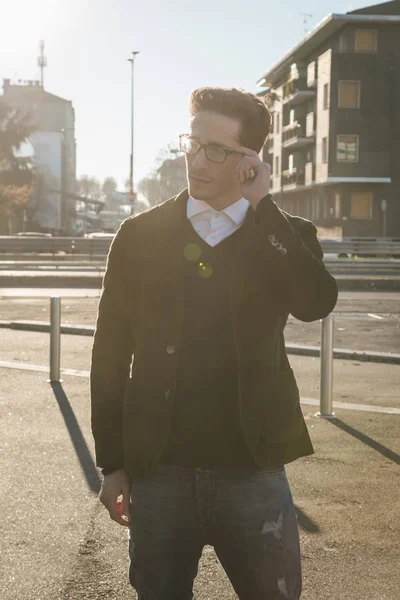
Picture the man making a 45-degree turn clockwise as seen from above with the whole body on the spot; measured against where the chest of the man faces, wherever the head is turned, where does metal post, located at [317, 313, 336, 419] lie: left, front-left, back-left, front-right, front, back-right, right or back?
back-right

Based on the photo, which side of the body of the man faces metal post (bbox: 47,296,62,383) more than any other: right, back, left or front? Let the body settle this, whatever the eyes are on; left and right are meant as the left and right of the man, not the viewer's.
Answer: back

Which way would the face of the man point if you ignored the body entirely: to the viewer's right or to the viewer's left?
to the viewer's left

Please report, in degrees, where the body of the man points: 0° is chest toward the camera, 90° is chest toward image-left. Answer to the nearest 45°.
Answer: approximately 0°

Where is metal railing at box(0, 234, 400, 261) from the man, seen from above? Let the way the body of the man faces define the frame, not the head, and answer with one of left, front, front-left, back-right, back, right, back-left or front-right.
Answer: back
